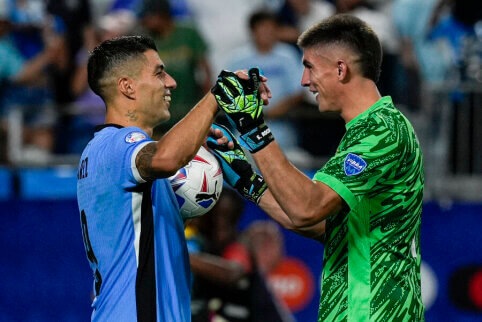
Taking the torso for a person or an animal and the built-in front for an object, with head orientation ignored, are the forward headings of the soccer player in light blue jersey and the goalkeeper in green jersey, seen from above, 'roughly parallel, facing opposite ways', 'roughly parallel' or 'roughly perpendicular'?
roughly parallel, facing opposite ways

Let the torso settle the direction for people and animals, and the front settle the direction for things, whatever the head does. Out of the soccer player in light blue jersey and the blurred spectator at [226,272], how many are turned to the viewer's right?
1

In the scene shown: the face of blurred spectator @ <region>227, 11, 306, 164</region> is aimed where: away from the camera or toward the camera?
toward the camera

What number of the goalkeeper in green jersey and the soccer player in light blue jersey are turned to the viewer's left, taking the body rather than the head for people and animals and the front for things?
1

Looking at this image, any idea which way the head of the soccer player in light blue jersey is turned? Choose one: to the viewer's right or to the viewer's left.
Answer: to the viewer's right

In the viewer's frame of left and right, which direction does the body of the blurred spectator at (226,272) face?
facing the viewer and to the left of the viewer

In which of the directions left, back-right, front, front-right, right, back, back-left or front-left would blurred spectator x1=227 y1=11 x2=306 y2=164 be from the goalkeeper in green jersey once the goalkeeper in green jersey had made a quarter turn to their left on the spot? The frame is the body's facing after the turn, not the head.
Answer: back

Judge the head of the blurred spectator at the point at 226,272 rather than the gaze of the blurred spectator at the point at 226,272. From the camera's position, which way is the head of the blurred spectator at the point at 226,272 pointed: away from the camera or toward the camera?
toward the camera

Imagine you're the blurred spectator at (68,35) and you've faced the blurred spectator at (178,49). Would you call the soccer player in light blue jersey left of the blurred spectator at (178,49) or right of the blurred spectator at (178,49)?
right

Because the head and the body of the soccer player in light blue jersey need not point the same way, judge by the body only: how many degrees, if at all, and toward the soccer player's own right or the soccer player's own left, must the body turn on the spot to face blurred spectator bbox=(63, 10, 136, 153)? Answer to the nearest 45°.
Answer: approximately 90° to the soccer player's own left

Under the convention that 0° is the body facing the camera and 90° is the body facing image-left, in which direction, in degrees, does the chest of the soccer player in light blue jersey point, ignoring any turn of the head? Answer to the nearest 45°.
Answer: approximately 270°

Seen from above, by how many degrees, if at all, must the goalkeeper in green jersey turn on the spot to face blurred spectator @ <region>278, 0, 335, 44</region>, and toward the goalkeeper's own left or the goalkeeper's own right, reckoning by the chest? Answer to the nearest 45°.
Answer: approximately 90° to the goalkeeper's own right

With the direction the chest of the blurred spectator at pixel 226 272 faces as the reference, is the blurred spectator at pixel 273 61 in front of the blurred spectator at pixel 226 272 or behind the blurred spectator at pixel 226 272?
behind

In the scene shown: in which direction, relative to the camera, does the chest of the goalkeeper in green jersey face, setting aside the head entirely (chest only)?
to the viewer's left

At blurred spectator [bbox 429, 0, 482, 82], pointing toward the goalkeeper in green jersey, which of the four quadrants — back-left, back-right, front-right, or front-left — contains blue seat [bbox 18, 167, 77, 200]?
front-right

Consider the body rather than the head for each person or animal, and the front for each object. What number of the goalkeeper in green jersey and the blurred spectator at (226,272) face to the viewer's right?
0
